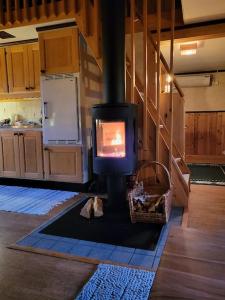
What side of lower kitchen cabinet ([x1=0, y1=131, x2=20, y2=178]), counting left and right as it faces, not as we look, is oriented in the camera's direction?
front

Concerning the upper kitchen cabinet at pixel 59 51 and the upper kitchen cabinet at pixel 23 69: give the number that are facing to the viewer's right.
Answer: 0

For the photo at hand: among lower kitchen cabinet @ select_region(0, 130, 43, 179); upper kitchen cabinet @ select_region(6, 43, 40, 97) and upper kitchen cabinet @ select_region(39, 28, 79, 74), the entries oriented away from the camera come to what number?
0

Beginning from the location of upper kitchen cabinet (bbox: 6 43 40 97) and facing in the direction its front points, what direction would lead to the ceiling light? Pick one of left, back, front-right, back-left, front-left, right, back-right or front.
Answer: back-left

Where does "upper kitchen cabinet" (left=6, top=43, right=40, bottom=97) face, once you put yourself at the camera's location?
facing the viewer and to the left of the viewer

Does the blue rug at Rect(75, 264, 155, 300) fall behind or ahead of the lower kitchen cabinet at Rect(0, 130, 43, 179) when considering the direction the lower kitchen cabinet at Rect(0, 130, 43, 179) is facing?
ahead

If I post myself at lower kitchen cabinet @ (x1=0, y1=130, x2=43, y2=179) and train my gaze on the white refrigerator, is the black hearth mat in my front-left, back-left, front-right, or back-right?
front-right

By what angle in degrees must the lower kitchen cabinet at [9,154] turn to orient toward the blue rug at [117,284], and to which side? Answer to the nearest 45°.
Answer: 0° — it already faces it

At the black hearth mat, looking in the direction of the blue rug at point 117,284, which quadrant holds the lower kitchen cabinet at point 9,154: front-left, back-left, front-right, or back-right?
back-right

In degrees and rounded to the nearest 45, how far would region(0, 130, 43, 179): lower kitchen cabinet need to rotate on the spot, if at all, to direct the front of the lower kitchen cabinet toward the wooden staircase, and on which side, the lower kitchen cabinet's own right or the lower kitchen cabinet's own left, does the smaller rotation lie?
approximately 45° to the lower kitchen cabinet's own left

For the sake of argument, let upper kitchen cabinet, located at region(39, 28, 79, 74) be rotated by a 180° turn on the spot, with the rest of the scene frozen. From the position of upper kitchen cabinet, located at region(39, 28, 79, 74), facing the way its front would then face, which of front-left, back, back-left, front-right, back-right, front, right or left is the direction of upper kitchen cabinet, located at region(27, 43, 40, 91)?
left

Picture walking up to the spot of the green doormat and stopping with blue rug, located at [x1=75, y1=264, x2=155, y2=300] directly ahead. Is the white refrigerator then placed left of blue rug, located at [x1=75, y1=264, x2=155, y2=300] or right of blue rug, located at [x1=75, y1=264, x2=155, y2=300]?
right

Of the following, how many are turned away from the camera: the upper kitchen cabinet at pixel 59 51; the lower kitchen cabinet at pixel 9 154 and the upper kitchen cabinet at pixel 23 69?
0

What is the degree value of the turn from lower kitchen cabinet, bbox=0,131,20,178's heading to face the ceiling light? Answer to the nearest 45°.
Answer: approximately 90° to its left
